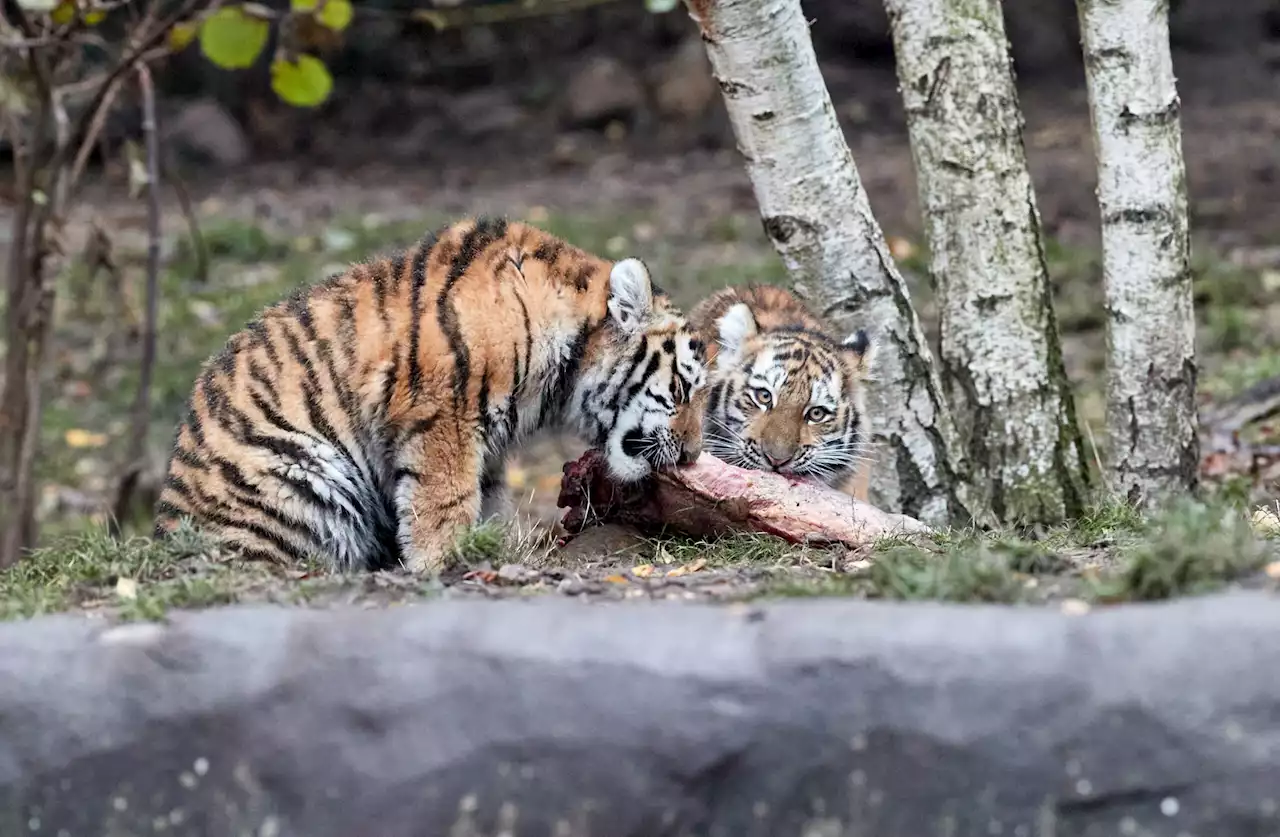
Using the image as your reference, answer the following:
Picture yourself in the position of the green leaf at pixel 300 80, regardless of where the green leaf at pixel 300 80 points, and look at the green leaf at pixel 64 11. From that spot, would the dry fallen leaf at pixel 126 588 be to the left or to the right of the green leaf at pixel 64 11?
left

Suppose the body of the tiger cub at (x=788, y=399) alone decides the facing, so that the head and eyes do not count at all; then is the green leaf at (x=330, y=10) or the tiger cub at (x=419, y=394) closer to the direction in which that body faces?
the tiger cub

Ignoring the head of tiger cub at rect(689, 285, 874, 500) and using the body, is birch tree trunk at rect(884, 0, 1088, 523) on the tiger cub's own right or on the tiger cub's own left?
on the tiger cub's own left

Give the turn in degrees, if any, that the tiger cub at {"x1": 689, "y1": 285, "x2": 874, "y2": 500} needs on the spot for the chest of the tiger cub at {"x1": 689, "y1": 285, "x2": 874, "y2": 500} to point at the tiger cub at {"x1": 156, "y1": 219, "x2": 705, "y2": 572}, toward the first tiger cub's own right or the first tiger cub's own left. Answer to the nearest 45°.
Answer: approximately 45° to the first tiger cub's own right

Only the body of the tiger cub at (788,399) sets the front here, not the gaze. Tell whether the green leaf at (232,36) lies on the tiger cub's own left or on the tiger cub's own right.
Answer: on the tiger cub's own right

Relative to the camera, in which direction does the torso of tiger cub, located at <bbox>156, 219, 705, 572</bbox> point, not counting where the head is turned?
to the viewer's right

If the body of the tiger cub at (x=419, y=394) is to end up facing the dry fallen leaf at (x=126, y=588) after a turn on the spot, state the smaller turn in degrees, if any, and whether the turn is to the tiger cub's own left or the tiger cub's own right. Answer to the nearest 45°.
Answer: approximately 135° to the tiger cub's own right

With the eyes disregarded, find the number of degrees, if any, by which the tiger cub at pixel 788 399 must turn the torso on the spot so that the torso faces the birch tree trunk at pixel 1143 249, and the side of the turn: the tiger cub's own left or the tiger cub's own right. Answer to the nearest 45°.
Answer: approximately 90° to the tiger cub's own left

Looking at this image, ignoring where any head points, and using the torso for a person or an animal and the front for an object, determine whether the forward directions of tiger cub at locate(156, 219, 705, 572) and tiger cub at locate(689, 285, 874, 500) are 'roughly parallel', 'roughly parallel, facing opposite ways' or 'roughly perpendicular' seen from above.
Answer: roughly perpendicular

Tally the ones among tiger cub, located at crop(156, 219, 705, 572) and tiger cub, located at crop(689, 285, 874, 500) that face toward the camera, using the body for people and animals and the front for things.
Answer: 1

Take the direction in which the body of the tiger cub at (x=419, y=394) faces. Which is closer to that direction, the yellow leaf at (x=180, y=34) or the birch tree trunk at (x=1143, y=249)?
the birch tree trunk
